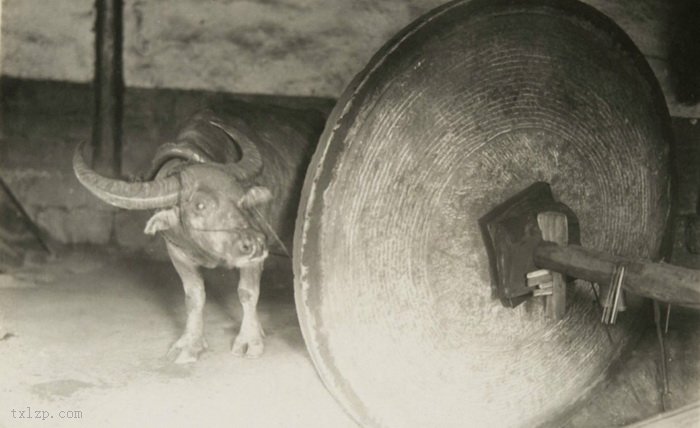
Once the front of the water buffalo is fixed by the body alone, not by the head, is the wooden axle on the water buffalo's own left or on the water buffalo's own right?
on the water buffalo's own left

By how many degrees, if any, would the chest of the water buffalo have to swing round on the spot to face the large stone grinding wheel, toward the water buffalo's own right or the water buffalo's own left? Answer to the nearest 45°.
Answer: approximately 90° to the water buffalo's own left

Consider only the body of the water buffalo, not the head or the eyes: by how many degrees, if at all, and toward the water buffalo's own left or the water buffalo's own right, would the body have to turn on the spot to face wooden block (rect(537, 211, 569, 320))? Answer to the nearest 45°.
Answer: approximately 90° to the water buffalo's own left

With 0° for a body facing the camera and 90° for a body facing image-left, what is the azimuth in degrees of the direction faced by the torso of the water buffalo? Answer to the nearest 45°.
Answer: approximately 45°

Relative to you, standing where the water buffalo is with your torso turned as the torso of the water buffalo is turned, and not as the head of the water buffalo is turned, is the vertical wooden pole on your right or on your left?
on your right
